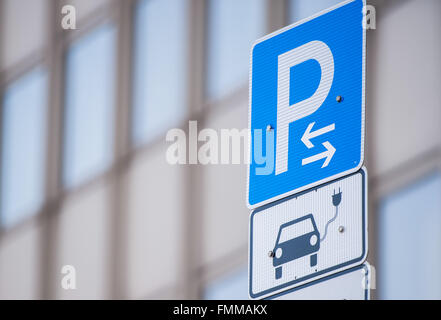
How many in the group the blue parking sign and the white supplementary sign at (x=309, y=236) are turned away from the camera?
0

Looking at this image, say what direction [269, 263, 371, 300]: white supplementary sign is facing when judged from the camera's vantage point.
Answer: facing the viewer and to the left of the viewer

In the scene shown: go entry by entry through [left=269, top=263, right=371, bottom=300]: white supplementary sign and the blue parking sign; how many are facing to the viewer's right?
0

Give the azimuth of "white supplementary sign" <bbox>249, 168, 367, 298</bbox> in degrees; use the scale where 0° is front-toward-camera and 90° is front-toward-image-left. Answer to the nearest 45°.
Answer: approximately 45°
